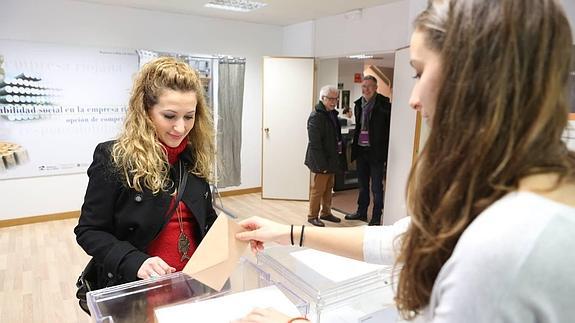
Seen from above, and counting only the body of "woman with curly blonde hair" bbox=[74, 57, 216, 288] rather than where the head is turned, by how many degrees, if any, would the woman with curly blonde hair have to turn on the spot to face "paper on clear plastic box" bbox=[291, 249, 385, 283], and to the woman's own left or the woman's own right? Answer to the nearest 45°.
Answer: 0° — they already face it

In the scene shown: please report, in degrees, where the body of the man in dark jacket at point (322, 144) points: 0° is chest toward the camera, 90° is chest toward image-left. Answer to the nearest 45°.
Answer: approximately 315°

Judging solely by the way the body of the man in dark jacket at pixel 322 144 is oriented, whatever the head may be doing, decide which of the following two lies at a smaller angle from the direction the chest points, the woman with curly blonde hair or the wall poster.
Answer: the woman with curly blonde hair

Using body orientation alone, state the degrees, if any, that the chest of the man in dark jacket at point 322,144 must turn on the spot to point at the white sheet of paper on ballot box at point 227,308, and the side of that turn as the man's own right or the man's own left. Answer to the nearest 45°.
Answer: approximately 45° to the man's own right

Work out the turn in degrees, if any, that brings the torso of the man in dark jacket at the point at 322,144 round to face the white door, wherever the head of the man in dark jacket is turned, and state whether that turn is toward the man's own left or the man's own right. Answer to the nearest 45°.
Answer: approximately 180°

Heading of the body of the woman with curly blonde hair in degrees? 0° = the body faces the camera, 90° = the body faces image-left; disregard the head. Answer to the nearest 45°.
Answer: approximately 315°

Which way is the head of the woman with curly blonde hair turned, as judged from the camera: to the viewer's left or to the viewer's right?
to the viewer's right

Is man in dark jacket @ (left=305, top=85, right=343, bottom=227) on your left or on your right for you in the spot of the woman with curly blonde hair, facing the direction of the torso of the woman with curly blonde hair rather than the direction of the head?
on your left
